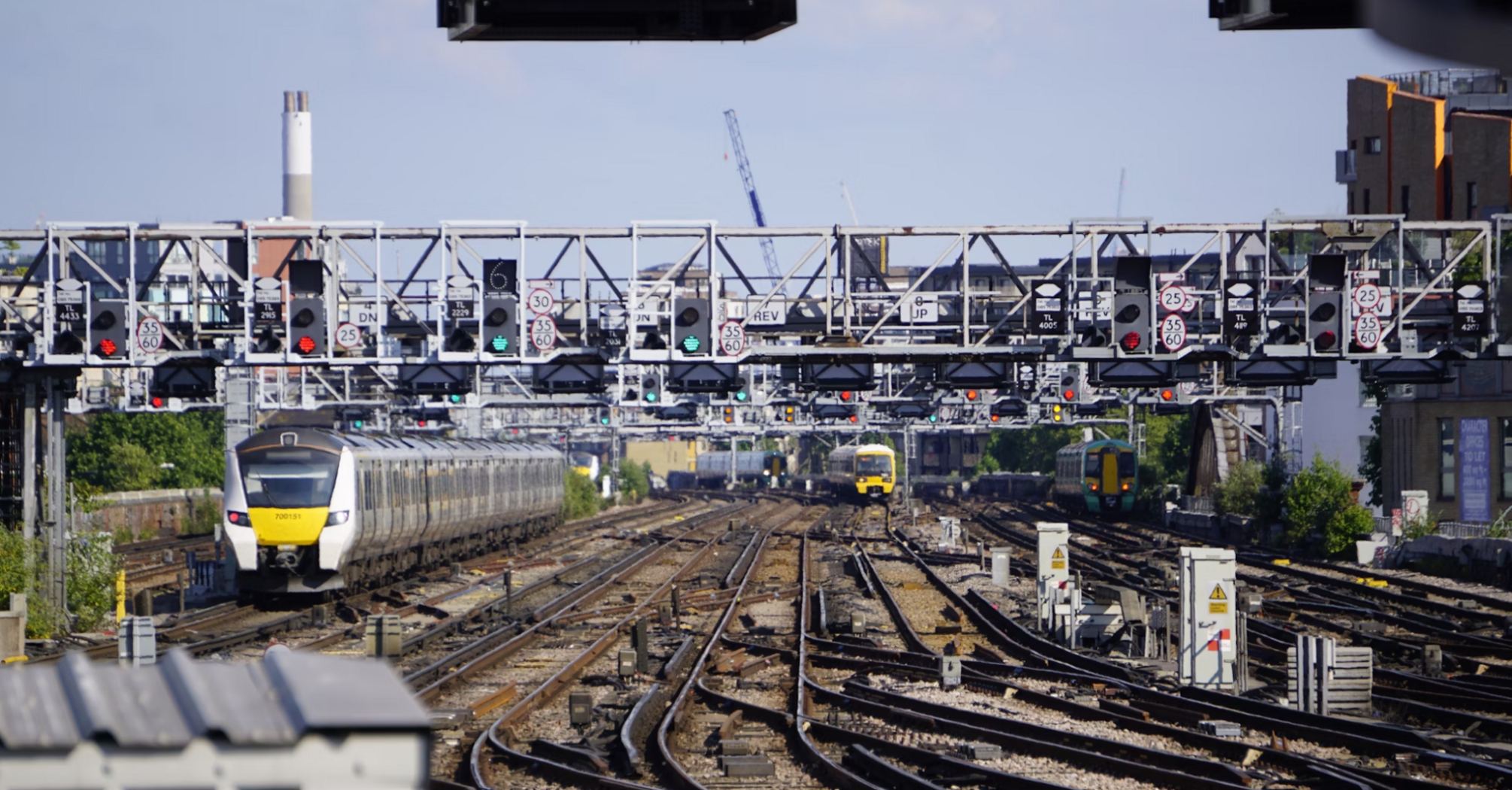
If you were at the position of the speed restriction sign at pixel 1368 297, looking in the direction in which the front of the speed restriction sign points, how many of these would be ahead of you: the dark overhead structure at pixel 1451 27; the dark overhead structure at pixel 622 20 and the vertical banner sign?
2

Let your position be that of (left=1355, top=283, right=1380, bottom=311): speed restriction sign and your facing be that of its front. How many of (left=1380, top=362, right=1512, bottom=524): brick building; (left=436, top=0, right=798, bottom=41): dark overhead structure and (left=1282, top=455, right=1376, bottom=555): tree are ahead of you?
1

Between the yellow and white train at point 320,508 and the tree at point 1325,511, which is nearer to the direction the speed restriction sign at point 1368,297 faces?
the yellow and white train

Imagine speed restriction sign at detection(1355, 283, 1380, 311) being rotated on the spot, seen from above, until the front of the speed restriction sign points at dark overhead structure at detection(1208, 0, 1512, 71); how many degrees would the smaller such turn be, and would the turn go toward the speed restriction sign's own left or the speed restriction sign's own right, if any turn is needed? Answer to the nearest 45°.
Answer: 0° — it already faces it

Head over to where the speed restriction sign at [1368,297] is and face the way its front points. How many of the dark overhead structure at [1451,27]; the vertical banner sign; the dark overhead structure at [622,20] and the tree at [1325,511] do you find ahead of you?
2

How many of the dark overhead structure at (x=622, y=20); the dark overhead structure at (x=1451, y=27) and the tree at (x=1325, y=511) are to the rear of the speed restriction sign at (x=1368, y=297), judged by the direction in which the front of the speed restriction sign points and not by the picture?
1

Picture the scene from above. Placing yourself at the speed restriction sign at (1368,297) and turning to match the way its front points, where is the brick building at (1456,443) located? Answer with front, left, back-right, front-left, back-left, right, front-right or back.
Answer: back

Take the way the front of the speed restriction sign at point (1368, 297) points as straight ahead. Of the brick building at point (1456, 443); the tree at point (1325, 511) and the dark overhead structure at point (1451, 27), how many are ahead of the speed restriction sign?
1

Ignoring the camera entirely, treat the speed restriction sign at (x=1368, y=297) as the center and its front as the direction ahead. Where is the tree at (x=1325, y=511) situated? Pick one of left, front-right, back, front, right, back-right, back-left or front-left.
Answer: back

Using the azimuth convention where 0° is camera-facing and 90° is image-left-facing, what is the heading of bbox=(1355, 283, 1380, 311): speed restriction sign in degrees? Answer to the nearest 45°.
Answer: approximately 0°

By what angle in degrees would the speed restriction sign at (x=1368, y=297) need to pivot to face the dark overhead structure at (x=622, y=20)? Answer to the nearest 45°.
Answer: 0° — it already faces it
